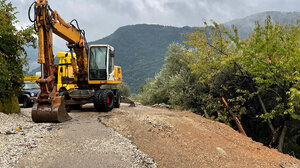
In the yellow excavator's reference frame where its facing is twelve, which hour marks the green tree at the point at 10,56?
The green tree is roughly at 2 o'clock from the yellow excavator.

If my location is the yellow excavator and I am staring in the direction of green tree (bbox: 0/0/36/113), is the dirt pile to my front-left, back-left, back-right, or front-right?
back-left

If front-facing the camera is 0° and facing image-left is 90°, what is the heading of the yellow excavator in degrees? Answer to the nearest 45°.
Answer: approximately 45°

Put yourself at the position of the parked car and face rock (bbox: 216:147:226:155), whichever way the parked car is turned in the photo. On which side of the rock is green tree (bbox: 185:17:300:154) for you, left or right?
left

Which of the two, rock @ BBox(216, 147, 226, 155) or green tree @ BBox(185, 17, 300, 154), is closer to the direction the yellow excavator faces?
the rock

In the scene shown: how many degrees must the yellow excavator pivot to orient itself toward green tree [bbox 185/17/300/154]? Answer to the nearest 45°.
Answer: approximately 135° to its left

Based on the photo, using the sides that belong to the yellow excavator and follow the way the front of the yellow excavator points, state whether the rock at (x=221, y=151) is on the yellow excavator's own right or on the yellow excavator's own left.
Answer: on the yellow excavator's own left

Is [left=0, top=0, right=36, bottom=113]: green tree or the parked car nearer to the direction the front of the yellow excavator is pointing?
the green tree

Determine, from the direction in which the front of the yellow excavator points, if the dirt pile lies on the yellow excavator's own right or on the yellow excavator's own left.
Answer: on the yellow excavator's own left

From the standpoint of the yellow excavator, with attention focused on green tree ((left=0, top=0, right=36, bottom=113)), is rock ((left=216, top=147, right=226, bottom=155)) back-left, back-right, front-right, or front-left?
back-left
